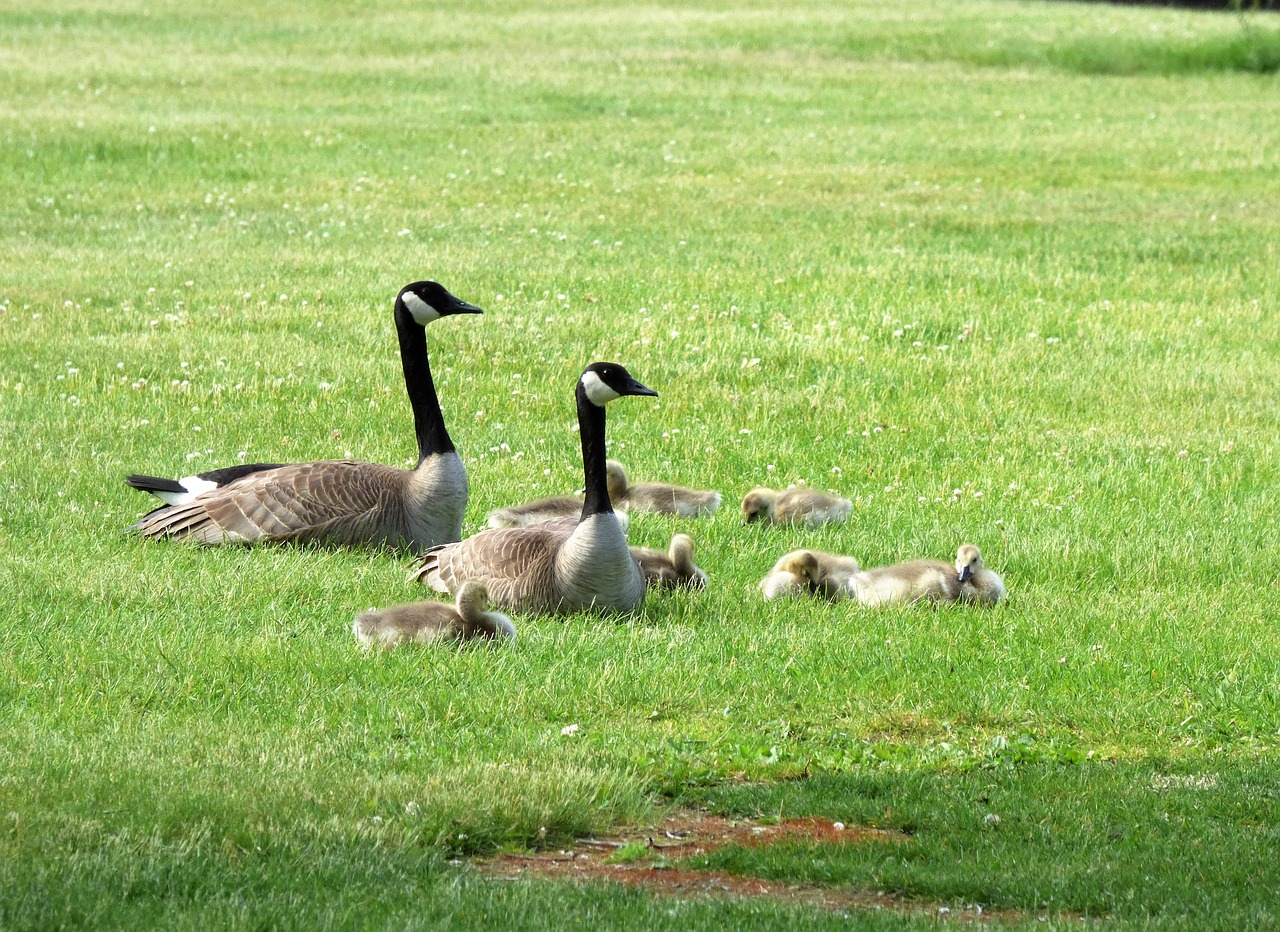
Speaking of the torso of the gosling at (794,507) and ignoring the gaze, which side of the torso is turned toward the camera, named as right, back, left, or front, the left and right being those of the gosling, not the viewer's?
left

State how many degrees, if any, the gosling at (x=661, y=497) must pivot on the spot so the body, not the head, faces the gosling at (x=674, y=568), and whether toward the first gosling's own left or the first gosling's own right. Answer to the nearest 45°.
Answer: approximately 90° to the first gosling's own left

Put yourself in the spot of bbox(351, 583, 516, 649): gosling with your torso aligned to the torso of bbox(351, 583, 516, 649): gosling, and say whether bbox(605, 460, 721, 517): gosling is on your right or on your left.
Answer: on your left

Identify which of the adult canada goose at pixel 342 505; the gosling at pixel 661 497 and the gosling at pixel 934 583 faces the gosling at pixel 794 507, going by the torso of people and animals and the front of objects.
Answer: the adult canada goose

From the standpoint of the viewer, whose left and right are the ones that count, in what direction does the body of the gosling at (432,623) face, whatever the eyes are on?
facing to the right of the viewer

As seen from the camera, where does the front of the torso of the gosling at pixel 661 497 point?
to the viewer's left

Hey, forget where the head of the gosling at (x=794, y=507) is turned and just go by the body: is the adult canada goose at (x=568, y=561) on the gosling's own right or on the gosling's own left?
on the gosling's own left

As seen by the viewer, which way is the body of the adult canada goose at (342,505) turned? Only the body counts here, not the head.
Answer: to the viewer's right

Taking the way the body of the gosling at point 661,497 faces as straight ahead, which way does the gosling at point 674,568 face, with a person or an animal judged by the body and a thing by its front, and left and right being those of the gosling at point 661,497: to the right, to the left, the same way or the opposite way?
the opposite way

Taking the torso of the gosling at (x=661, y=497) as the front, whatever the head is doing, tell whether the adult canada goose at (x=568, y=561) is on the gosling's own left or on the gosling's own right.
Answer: on the gosling's own left

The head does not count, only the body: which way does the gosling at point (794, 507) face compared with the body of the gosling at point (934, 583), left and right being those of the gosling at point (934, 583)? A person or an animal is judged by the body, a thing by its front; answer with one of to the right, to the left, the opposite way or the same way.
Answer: the opposite way

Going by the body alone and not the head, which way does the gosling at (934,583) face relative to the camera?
to the viewer's right

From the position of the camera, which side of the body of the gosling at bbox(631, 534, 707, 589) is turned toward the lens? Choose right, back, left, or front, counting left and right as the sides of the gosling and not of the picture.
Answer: right

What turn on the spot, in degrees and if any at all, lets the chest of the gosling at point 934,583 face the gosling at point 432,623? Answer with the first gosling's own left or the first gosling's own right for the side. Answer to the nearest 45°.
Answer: approximately 135° to the first gosling's own right
